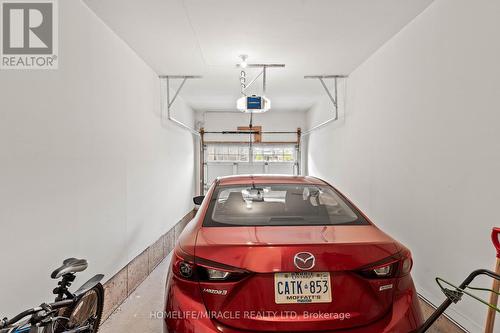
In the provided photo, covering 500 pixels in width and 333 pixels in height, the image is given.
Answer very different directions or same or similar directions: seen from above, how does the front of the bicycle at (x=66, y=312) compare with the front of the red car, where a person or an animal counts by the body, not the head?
very different directions

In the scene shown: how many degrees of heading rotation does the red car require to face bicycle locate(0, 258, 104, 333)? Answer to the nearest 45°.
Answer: approximately 90° to its left

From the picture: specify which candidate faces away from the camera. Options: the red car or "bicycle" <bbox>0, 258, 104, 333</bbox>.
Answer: the red car

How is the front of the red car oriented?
away from the camera
